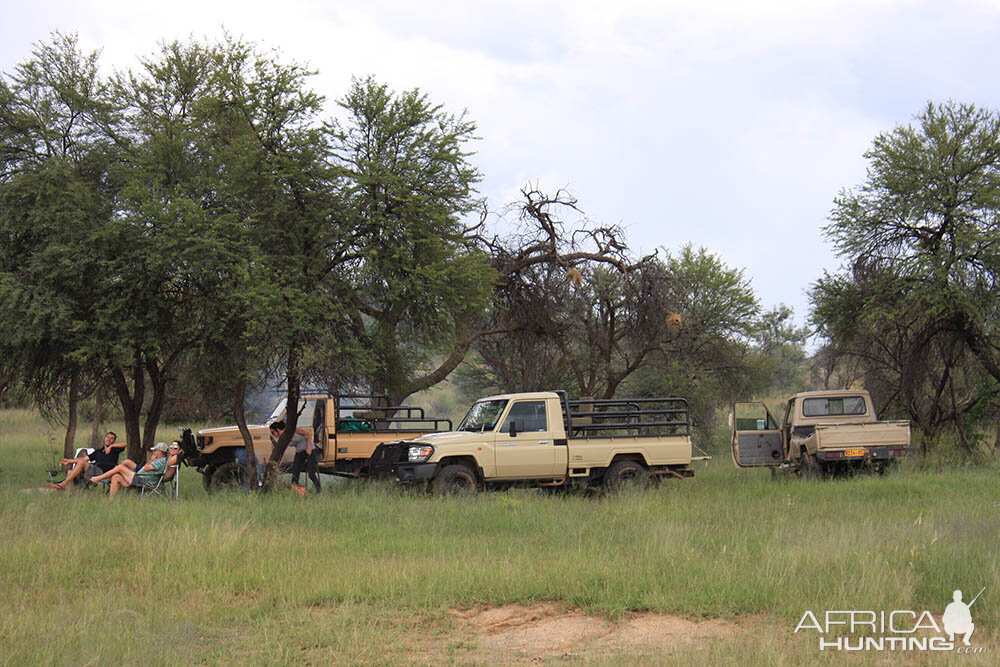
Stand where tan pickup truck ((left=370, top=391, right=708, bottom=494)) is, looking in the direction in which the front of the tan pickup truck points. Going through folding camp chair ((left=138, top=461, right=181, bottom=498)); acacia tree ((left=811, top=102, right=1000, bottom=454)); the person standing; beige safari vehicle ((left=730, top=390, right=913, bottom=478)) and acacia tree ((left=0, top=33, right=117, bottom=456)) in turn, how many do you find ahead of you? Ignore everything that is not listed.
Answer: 3

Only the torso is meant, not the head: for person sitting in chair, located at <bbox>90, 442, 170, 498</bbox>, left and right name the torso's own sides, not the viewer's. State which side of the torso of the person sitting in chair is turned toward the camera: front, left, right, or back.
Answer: left

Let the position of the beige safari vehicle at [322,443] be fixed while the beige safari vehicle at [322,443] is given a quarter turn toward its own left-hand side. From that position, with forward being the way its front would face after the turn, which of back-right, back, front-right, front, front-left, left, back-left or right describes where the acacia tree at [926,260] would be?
left

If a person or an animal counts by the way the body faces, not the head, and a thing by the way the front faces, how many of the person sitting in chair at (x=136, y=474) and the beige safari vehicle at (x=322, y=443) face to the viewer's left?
2

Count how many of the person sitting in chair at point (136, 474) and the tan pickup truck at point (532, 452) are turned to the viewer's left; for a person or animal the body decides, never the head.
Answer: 2

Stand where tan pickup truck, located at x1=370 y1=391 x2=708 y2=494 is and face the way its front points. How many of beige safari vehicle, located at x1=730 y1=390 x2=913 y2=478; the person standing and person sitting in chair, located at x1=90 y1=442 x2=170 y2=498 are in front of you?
2

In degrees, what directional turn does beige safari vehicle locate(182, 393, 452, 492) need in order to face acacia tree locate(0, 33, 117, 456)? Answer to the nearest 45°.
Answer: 0° — it already faces it

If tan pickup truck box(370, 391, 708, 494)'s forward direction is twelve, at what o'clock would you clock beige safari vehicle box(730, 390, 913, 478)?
The beige safari vehicle is roughly at 5 o'clock from the tan pickup truck.

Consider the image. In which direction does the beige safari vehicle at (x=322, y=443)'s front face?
to the viewer's left

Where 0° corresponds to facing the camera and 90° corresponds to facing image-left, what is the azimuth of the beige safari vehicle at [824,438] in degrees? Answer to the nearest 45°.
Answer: approximately 135°

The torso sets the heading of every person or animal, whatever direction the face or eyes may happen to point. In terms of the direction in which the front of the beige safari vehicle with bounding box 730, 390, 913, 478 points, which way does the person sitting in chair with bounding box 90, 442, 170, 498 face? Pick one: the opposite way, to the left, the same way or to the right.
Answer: to the left

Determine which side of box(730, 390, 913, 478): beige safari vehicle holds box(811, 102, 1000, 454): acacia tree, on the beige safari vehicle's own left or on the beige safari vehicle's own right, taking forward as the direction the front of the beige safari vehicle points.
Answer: on the beige safari vehicle's own right

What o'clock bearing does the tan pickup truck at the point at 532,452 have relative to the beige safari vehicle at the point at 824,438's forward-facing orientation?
The tan pickup truck is roughly at 9 o'clock from the beige safari vehicle.

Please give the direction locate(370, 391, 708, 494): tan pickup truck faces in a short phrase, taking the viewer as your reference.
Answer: facing to the left of the viewer

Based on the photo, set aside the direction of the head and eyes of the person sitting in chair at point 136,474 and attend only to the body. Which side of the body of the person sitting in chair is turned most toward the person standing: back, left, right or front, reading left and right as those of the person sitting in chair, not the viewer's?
back
